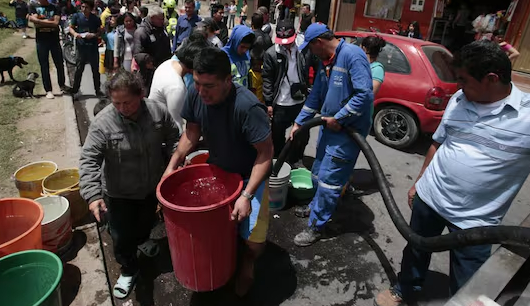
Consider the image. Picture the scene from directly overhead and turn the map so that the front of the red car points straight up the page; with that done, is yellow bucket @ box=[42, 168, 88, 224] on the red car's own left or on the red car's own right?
on the red car's own left

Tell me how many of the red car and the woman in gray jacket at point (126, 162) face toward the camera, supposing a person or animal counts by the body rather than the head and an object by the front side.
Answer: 1

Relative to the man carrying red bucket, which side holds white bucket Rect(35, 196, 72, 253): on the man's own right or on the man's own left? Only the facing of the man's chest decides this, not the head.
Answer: on the man's own right

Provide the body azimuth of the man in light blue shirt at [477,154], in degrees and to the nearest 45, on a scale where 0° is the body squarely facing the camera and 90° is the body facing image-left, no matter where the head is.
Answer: approximately 45°

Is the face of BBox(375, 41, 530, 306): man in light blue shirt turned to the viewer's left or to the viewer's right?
to the viewer's left

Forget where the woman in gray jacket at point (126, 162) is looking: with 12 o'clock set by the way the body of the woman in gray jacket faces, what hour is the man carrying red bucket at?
The man carrying red bucket is roughly at 10 o'clock from the woman in gray jacket.

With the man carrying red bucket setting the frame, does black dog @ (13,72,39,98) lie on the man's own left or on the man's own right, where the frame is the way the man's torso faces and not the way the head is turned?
on the man's own right

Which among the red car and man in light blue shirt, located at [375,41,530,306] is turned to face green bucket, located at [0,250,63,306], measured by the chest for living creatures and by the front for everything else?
the man in light blue shirt

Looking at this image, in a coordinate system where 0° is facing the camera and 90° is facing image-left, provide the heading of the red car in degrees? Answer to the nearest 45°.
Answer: approximately 135°
